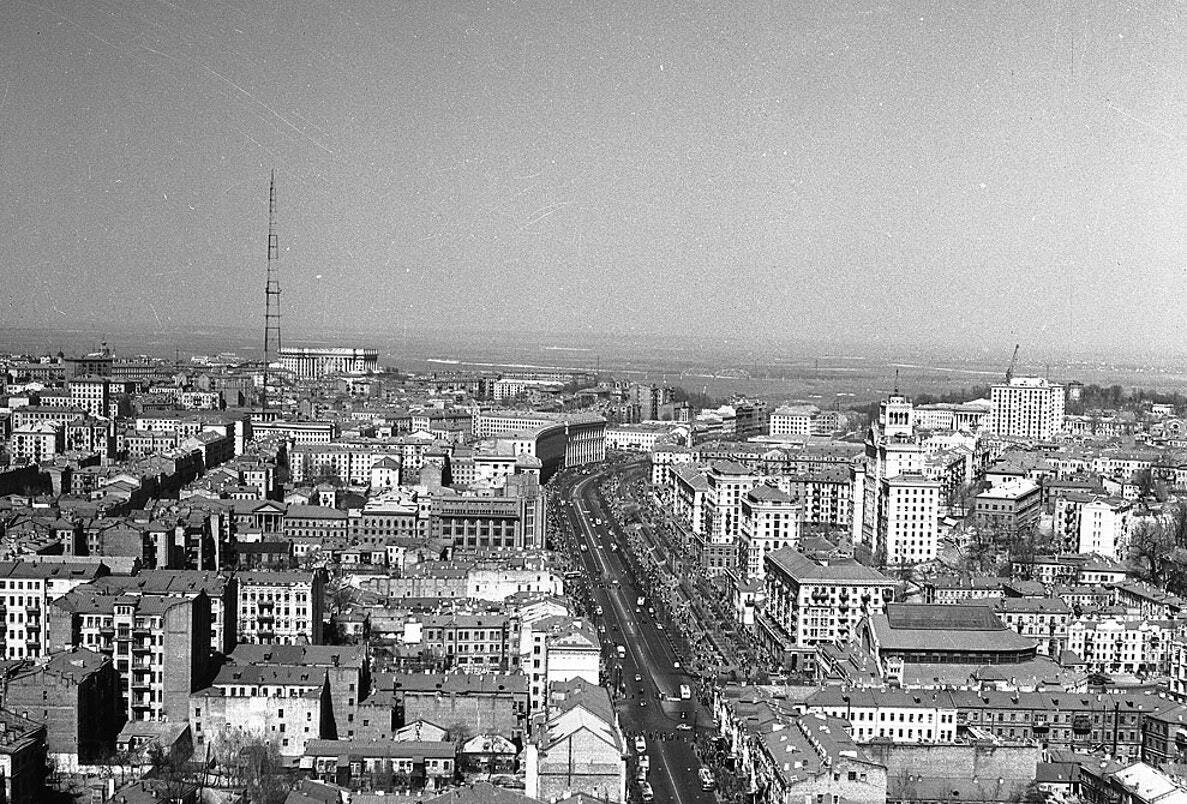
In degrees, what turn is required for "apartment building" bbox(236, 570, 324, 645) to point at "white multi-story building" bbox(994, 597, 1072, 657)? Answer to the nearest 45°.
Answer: approximately 90° to its left

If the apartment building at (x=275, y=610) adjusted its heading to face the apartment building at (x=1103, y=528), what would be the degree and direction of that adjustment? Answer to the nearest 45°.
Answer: approximately 90° to its left

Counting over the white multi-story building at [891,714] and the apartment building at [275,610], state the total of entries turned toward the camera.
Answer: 2

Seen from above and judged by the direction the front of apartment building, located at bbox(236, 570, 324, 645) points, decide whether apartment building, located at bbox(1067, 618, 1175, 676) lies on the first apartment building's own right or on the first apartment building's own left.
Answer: on the first apartment building's own left

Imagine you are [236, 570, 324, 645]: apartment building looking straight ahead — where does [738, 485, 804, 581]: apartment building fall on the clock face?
[738, 485, 804, 581]: apartment building is roughly at 8 o'clock from [236, 570, 324, 645]: apartment building.

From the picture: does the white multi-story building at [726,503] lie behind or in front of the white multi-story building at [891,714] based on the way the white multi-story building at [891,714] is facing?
behind

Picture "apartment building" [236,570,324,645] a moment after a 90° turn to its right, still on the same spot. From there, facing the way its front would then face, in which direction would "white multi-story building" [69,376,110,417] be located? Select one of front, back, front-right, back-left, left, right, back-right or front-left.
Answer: right

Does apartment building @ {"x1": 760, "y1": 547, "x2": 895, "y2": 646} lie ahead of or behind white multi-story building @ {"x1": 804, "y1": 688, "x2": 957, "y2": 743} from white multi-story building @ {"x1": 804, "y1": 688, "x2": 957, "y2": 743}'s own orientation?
behind

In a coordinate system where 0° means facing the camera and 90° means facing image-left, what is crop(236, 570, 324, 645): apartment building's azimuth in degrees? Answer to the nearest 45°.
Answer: approximately 0°

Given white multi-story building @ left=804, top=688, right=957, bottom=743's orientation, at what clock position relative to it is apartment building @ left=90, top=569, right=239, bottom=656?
The apartment building is roughly at 3 o'clock from the white multi-story building.

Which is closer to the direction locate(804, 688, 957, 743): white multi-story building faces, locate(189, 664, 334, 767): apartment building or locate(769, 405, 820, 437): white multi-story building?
the apartment building

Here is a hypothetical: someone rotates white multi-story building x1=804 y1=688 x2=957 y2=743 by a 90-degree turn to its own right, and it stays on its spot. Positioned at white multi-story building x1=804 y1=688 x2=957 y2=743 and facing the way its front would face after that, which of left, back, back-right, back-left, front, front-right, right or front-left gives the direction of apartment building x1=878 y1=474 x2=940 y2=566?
right

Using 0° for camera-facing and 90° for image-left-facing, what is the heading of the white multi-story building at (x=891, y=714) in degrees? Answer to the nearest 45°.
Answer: approximately 0°
